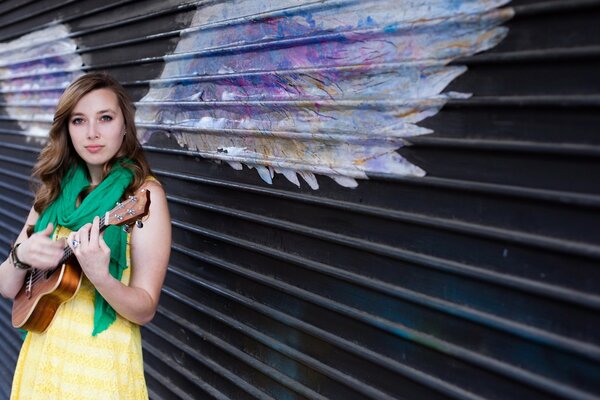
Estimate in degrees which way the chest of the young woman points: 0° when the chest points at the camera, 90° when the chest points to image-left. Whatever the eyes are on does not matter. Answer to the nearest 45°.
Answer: approximately 45°

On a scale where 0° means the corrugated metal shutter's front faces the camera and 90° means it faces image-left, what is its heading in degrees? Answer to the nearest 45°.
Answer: approximately 45°
